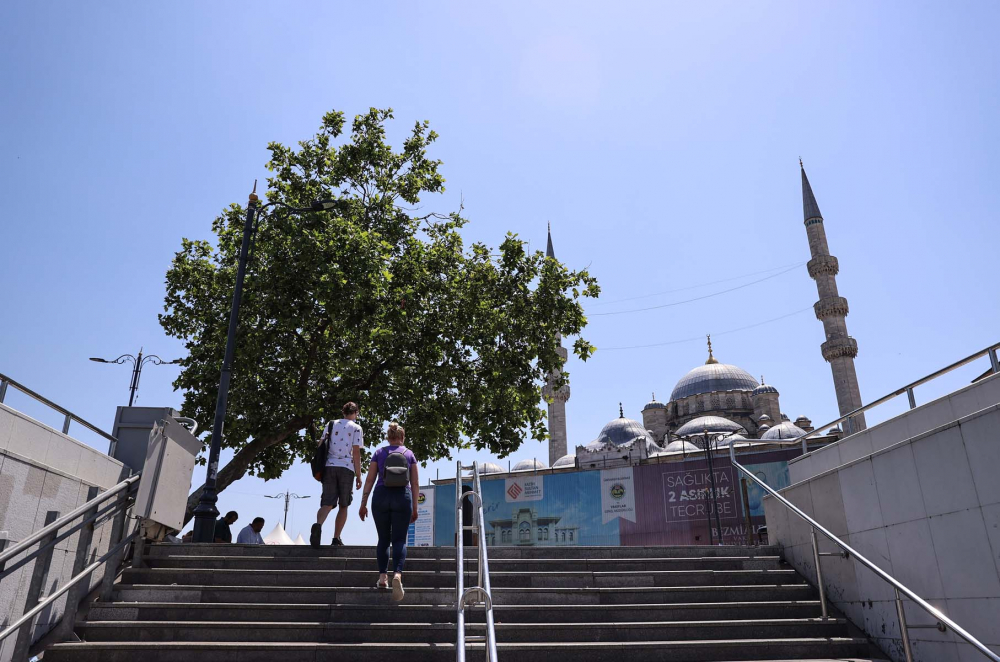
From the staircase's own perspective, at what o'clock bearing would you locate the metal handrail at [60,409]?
The metal handrail is roughly at 3 o'clock from the staircase.

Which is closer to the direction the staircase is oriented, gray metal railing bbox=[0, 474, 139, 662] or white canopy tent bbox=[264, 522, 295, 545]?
the gray metal railing

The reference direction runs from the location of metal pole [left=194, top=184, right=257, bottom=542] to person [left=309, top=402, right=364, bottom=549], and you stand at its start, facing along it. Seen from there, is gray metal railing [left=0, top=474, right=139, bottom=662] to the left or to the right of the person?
right

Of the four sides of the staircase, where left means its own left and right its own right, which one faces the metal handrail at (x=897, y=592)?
left

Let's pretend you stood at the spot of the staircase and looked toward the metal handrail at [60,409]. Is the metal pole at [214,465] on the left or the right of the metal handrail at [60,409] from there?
right

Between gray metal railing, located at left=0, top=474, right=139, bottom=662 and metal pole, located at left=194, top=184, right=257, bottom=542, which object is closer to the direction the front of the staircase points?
the gray metal railing

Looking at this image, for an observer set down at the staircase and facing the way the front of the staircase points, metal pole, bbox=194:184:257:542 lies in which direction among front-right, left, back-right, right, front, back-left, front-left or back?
back-right

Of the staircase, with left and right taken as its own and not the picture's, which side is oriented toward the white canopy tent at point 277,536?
back

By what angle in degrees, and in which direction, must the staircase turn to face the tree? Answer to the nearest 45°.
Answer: approximately 180°

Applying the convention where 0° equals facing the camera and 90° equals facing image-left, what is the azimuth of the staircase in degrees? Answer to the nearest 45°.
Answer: approximately 0°

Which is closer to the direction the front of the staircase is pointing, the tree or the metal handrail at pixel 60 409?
the metal handrail
